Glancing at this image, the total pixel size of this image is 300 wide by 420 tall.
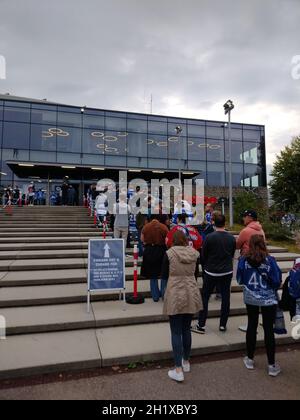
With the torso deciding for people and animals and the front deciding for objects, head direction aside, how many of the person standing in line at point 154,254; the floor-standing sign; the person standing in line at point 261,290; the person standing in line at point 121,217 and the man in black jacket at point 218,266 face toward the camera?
1

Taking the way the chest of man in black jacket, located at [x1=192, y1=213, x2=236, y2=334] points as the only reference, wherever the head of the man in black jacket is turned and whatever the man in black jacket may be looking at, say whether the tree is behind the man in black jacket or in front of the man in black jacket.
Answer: in front

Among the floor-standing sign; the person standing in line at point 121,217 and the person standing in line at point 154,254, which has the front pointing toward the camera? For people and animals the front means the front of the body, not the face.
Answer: the floor-standing sign

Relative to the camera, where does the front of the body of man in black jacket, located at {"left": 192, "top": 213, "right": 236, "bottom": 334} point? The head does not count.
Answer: away from the camera

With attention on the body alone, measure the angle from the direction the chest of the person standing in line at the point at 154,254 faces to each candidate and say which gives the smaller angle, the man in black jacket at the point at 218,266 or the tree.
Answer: the tree

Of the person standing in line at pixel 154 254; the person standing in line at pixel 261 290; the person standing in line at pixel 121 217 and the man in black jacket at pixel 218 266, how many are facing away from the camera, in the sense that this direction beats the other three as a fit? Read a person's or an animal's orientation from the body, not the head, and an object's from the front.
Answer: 4

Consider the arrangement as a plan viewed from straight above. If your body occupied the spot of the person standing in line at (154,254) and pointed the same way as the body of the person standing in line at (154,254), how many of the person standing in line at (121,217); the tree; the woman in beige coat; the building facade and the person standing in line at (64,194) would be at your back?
1

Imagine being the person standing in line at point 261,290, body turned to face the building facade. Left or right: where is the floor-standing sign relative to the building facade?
left

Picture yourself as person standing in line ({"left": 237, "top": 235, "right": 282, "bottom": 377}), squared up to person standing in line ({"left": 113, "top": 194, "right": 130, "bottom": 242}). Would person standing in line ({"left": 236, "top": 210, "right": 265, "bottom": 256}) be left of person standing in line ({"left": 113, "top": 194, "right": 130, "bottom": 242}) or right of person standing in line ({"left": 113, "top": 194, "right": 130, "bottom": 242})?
right

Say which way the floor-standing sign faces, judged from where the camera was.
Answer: facing the viewer

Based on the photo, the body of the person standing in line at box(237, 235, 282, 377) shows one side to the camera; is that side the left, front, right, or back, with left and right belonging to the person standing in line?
back

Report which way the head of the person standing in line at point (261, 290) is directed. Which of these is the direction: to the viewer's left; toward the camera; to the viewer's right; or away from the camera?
away from the camera

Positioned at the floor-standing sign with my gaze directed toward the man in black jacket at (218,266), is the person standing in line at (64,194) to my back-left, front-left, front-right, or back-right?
back-left

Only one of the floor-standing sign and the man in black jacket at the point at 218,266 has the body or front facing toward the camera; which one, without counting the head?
the floor-standing sign

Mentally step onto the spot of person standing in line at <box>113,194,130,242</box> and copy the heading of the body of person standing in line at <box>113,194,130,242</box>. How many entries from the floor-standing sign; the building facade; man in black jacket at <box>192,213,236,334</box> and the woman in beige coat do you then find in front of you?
1

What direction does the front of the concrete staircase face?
toward the camera

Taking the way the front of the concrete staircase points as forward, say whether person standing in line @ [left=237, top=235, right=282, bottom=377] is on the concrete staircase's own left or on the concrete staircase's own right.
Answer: on the concrete staircase's own left

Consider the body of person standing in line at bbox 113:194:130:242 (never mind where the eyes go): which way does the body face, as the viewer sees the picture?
away from the camera
